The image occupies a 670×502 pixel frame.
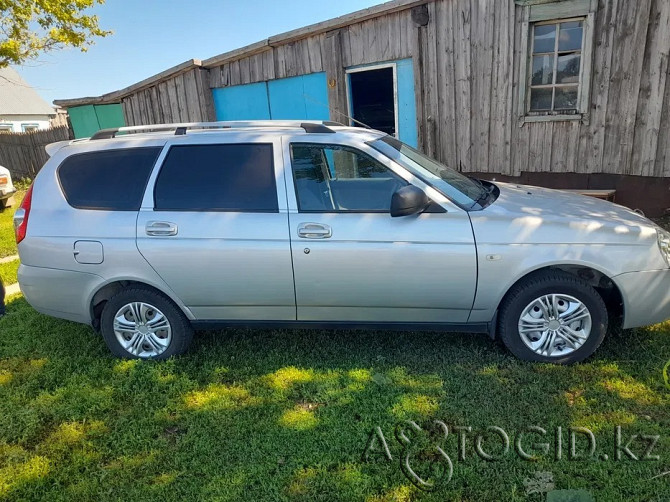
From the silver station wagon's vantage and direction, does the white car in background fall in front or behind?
behind

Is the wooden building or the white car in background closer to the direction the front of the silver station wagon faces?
the wooden building

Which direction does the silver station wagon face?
to the viewer's right
